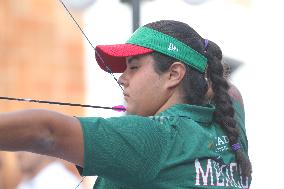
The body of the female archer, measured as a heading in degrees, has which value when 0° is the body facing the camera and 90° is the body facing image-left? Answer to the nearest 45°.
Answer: approximately 135°

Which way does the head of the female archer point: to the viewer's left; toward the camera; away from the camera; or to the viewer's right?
to the viewer's left

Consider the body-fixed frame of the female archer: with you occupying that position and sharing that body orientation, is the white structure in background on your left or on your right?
on your right
